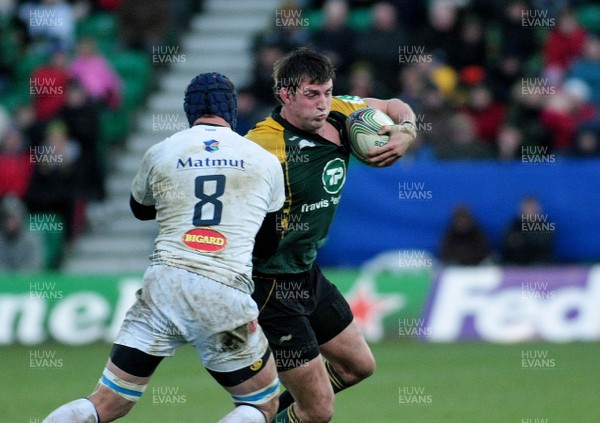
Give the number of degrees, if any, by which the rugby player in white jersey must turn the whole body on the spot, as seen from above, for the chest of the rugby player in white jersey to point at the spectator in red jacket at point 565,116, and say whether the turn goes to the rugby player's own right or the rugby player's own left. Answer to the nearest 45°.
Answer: approximately 45° to the rugby player's own right

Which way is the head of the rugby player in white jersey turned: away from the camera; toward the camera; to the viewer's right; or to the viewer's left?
away from the camera

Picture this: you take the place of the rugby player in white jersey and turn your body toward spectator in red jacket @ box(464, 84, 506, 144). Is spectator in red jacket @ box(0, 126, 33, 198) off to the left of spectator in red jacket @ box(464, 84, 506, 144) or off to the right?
left

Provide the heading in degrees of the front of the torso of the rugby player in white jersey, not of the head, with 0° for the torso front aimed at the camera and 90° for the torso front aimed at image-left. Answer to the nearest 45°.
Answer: approximately 180°

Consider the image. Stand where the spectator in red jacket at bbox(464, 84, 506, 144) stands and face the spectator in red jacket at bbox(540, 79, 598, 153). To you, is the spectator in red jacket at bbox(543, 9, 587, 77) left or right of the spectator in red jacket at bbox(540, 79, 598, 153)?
left

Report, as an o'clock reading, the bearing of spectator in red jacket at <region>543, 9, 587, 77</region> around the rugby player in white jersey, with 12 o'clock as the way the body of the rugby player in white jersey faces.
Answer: The spectator in red jacket is roughly at 1 o'clock from the rugby player in white jersey.

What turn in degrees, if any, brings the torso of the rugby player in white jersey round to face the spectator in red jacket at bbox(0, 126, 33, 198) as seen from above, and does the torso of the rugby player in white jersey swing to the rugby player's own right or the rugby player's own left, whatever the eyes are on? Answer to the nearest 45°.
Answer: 0° — they already face them
